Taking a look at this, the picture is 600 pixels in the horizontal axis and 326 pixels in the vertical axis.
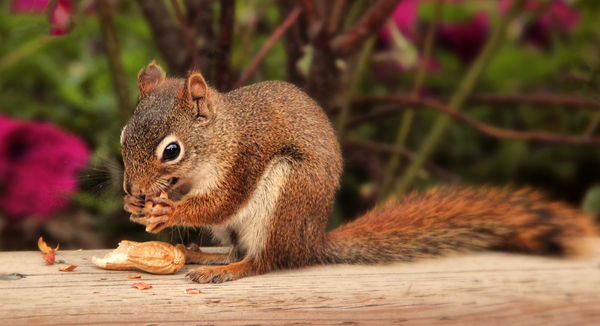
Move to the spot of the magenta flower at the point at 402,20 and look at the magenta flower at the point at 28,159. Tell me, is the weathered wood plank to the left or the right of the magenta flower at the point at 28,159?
left

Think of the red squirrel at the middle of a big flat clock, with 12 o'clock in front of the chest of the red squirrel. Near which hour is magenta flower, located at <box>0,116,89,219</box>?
The magenta flower is roughly at 1 o'clock from the red squirrel.

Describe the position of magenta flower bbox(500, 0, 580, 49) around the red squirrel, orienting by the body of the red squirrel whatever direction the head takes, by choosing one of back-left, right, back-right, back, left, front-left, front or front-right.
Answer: back-right

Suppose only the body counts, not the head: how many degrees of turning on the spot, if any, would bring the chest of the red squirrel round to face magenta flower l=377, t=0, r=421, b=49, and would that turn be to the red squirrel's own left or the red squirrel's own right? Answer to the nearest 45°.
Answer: approximately 90° to the red squirrel's own right

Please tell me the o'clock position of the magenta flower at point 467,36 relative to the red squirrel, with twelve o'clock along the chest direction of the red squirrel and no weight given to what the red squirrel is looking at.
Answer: The magenta flower is roughly at 4 o'clock from the red squirrel.

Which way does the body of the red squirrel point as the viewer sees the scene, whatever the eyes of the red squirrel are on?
to the viewer's left
